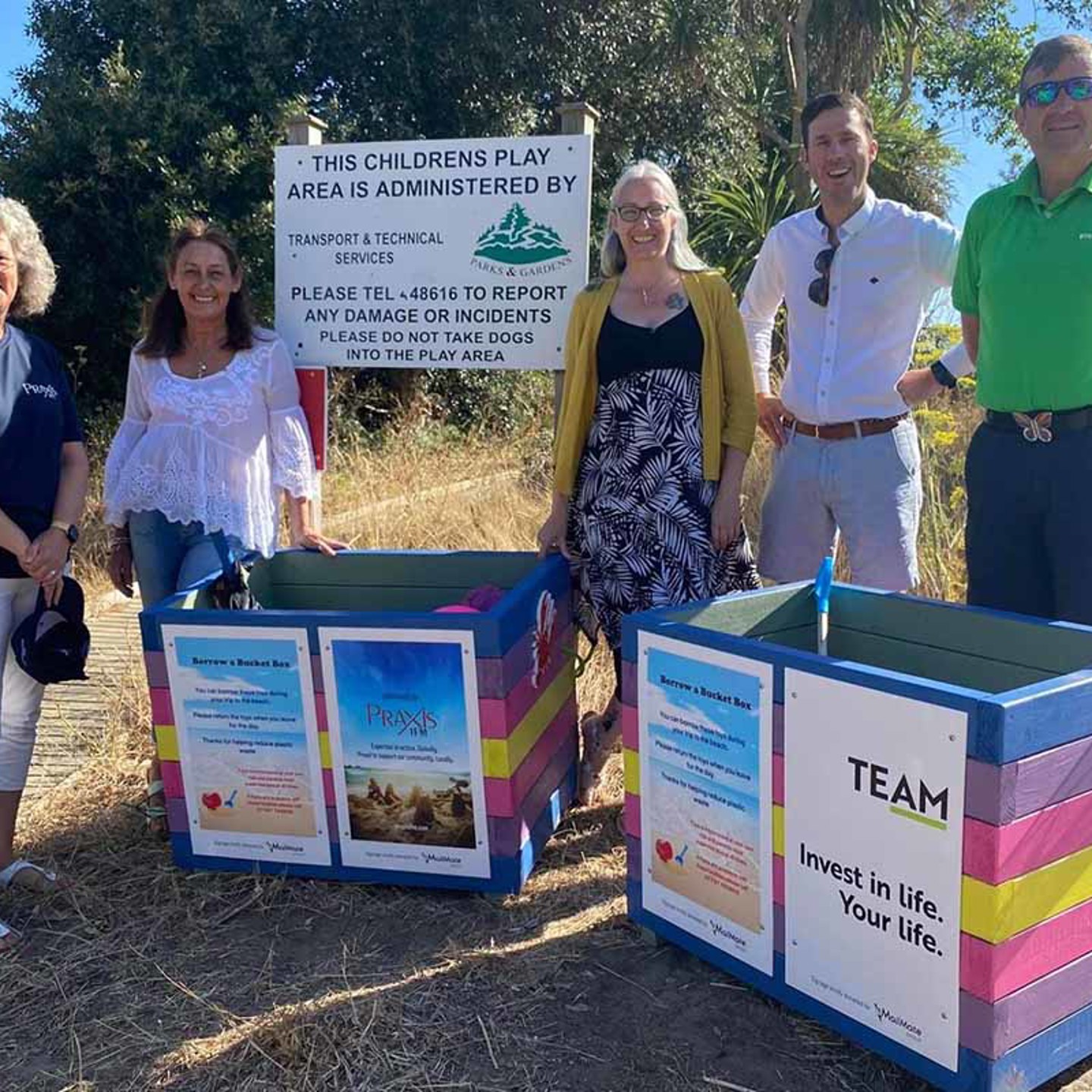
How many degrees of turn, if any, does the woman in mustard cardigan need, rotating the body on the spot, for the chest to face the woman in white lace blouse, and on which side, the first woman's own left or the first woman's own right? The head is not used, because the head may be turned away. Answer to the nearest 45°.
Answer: approximately 90° to the first woman's own right

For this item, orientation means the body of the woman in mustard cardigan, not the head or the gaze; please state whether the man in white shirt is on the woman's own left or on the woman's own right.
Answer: on the woman's own left

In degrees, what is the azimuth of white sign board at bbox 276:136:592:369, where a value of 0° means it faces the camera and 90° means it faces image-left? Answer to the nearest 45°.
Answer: approximately 0°

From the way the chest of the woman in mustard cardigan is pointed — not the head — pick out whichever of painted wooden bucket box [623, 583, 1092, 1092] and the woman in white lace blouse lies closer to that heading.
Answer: the painted wooden bucket box

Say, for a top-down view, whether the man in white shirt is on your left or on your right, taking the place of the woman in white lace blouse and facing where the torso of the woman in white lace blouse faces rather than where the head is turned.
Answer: on your left

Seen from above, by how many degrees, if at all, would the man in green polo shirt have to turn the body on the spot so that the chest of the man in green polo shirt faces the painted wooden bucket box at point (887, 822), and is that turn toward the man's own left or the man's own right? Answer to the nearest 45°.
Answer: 0° — they already face it

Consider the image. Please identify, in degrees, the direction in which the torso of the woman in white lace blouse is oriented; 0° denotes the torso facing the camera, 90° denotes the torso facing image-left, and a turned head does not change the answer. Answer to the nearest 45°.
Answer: approximately 0°

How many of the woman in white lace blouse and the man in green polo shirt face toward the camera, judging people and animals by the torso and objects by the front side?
2

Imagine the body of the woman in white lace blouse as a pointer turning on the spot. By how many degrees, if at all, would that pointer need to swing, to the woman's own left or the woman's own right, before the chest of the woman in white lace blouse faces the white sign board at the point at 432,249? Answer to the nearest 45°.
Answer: approximately 135° to the woman's own left
